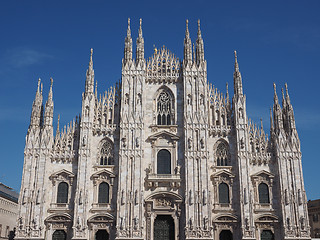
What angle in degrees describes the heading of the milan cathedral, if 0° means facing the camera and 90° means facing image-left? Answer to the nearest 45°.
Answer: approximately 0°
